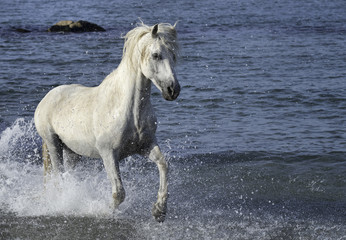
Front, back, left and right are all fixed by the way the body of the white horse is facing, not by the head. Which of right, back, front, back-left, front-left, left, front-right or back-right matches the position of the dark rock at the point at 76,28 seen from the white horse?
back-left

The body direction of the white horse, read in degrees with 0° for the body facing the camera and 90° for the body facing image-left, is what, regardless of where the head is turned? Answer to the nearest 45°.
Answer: approximately 315°
